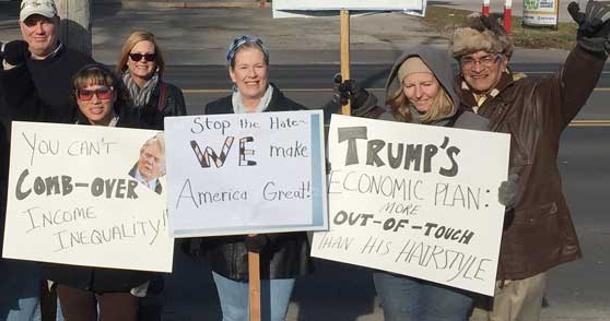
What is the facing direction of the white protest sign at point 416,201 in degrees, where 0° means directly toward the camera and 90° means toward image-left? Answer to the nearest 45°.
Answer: approximately 0°

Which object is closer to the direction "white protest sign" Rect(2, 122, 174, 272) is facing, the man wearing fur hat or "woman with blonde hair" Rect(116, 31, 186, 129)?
the man wearing fur hat

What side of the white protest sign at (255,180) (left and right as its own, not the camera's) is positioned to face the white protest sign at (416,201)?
left

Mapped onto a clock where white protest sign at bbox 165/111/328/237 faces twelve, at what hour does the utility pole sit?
The utility pole is roughly at 5 o'clock from the white protest sign.

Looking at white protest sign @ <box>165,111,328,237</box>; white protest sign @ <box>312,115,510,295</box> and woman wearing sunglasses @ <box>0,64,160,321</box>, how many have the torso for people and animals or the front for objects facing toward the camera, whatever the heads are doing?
3

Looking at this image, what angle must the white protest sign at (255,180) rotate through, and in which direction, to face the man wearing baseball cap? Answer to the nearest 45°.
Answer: approximately 135° to its right

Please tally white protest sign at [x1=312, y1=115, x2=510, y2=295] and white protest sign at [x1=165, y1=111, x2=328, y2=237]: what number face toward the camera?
2

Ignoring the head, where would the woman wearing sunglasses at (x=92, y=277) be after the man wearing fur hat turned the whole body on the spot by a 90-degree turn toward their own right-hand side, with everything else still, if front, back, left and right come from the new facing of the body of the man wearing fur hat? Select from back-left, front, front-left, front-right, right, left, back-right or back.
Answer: front-left

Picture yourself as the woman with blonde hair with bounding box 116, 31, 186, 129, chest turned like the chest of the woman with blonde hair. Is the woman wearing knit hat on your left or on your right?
on your left

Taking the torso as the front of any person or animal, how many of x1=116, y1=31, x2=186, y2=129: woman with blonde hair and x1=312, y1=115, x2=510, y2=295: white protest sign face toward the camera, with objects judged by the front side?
2

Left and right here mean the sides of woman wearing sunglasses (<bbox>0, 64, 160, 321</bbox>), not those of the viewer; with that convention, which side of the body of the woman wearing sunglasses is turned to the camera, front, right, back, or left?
front

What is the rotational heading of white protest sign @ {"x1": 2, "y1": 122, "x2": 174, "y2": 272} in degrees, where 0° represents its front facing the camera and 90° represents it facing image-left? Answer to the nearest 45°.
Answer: approximately 0°

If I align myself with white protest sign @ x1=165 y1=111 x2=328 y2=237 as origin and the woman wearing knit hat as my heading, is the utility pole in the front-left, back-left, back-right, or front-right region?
back-left
